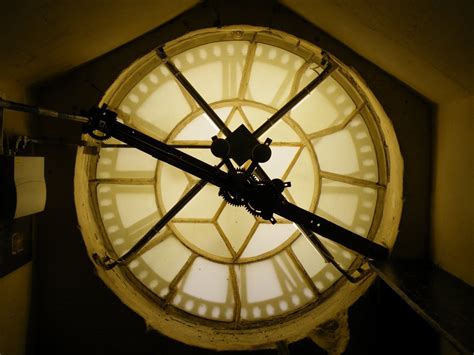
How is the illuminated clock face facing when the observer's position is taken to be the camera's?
facing away from the viewer

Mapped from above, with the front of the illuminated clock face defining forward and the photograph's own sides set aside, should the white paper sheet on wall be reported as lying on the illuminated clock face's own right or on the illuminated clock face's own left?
on the illuminated clock face's own left
